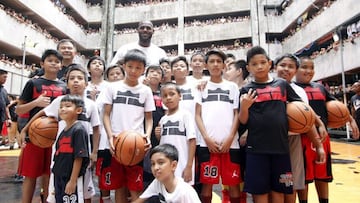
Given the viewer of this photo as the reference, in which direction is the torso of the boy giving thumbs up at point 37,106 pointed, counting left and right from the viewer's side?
facing the viewer and to the right of the viewer

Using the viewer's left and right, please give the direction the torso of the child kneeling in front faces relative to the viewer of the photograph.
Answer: facing the viewer and to the left of the viewer

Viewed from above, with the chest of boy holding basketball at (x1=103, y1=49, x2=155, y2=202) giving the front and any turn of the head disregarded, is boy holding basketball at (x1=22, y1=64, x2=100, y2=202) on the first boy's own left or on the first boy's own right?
on the first boy's own right

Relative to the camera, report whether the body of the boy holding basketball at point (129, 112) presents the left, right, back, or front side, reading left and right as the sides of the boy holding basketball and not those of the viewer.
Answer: front

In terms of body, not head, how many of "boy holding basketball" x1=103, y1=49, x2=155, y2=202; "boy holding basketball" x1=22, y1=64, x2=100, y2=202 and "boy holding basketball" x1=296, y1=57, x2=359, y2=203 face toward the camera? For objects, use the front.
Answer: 3

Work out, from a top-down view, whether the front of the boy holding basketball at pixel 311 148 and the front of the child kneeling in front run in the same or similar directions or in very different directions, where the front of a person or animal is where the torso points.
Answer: same or similar directions

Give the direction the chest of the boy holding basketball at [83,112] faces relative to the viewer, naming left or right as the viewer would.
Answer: facing the viewer

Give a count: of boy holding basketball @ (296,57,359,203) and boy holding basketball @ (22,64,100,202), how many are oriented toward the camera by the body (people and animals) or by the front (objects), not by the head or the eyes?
2

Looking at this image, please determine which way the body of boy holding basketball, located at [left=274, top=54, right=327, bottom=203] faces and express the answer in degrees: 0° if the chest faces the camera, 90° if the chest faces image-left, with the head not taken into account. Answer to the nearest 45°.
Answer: approximately 45°

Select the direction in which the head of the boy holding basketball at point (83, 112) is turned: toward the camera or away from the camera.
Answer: toward the camera
